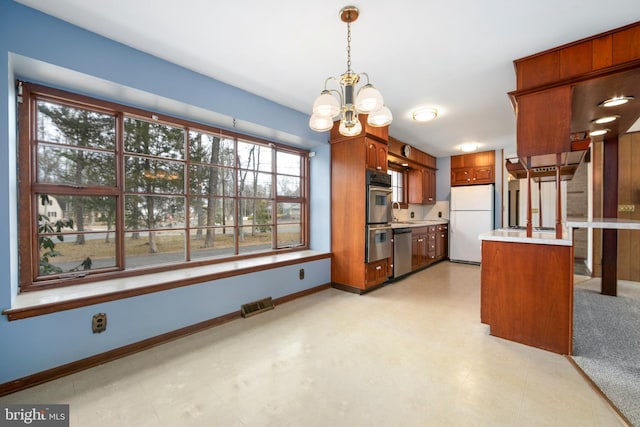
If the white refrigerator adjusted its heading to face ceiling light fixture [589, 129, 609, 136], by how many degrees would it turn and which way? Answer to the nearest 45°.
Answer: approximately 45° to its left

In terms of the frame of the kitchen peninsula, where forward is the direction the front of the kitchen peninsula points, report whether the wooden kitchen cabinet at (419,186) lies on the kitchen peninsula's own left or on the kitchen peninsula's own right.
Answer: on the kitchen peninsula's own right

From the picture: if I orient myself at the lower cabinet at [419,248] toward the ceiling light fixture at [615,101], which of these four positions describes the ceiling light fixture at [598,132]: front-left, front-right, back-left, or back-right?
front-left

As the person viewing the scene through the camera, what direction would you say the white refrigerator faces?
facing the viewer

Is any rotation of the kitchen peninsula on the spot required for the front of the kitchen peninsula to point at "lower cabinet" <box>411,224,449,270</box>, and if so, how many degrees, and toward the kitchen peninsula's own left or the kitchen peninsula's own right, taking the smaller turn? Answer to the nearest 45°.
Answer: approximately 45° to the kitchen peninsula's own right

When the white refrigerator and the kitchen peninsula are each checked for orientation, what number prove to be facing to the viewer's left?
1

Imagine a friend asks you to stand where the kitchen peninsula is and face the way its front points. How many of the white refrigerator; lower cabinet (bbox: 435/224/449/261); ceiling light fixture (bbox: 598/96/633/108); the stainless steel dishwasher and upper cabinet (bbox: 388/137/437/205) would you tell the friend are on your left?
0

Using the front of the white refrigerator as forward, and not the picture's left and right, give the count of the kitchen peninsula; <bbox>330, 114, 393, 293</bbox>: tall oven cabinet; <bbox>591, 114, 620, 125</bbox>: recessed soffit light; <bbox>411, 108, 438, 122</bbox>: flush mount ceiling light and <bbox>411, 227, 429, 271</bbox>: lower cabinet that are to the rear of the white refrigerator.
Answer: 0

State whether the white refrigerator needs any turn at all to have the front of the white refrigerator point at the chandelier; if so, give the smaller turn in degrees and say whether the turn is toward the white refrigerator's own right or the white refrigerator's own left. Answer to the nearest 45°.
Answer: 0° — it already faces it

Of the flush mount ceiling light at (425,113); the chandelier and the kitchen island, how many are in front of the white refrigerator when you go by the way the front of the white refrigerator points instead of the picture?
3

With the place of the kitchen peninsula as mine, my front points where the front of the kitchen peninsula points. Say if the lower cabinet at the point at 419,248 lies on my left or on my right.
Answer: on my right
